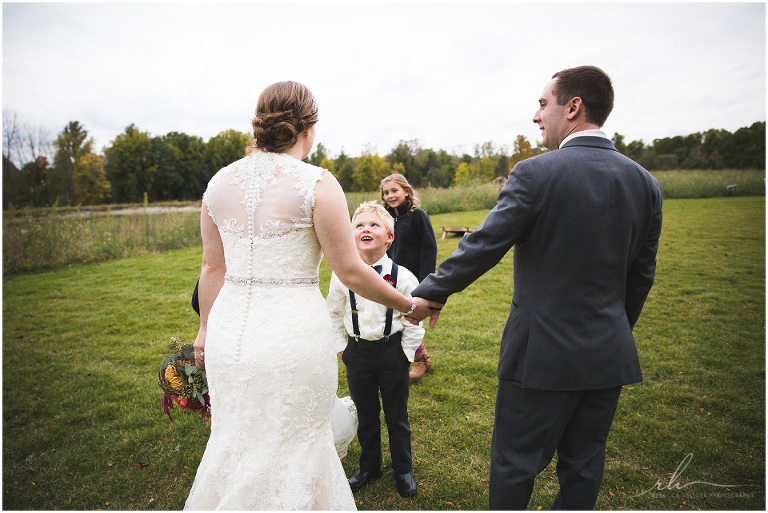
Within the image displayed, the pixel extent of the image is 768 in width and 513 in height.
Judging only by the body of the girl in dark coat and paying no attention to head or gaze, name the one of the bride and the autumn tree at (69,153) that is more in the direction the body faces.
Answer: the bride

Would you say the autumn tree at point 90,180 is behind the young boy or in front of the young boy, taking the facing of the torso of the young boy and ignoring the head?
behind

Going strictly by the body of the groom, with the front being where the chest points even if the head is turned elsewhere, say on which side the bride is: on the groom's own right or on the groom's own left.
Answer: on the groom's own left

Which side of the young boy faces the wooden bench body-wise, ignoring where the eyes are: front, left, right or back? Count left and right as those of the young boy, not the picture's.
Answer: back

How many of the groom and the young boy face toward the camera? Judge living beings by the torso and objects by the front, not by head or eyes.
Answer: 1

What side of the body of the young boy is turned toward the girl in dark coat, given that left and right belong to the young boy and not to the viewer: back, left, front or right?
back

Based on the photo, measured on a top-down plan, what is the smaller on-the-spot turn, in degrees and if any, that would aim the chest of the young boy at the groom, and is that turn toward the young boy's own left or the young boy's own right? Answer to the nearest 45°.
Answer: approximately 45° to the young boy's own left

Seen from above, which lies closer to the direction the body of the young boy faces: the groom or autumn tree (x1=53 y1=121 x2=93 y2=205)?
the groom

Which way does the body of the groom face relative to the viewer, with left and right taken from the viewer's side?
facing away from the viewer and to the left of the viewer

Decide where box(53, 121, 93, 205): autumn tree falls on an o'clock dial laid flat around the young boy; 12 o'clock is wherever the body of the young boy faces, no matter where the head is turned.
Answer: The autumn tree is roughly at 5 o'clock from the young boy.

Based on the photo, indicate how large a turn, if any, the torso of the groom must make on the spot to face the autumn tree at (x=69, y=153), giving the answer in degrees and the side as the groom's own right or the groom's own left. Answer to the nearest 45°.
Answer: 0° — they already face it

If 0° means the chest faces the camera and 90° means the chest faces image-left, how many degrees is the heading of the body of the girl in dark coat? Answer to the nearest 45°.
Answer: approximately 45°

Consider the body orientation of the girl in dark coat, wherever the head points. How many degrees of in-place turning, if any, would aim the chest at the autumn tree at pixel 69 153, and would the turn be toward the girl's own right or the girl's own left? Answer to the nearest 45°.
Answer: approximately 90° to the girl's own right
